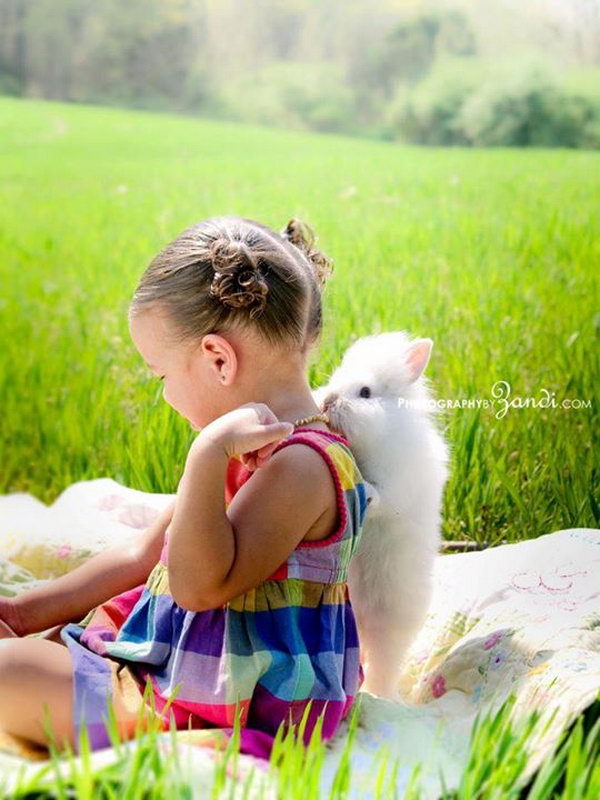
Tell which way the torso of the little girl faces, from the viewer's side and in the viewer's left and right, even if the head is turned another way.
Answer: facing to the left of the viewer

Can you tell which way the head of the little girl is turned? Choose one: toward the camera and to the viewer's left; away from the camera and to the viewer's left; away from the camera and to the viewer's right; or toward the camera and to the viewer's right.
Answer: away from the camera and to the viewer's left

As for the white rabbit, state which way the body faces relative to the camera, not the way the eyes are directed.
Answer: to the viewer's left

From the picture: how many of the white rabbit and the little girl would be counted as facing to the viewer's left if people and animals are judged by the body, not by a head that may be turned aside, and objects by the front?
2
